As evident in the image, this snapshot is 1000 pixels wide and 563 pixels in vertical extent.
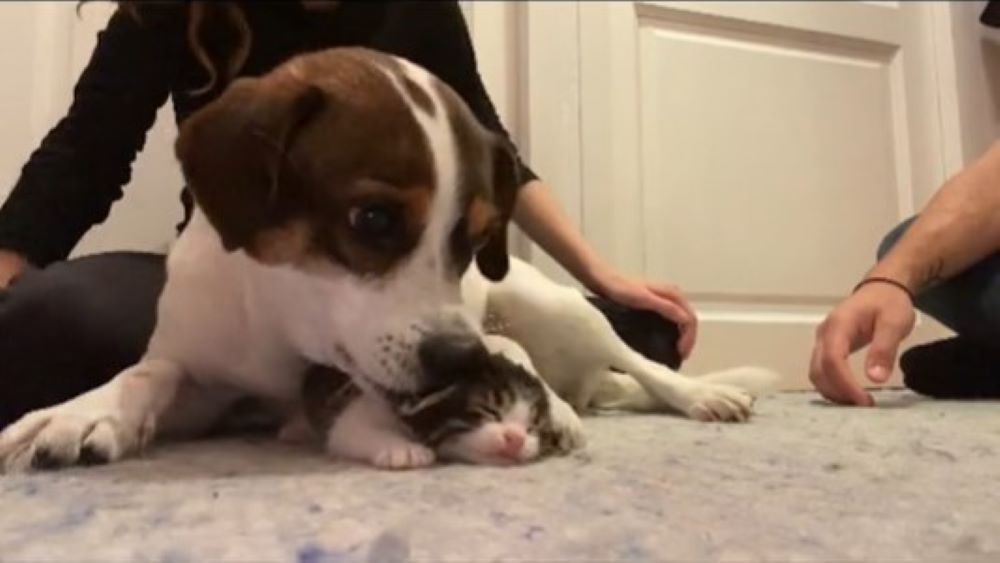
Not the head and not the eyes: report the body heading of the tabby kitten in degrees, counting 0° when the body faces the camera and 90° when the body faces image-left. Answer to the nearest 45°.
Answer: approximately 315°

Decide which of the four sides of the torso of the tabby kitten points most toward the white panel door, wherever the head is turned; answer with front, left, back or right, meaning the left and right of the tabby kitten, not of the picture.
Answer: left
